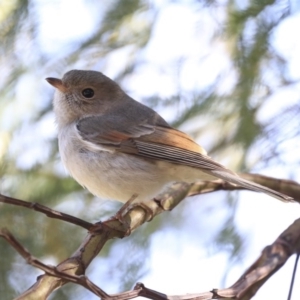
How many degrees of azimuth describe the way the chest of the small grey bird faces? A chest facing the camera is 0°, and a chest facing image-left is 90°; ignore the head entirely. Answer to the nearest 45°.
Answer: approximately 90°
